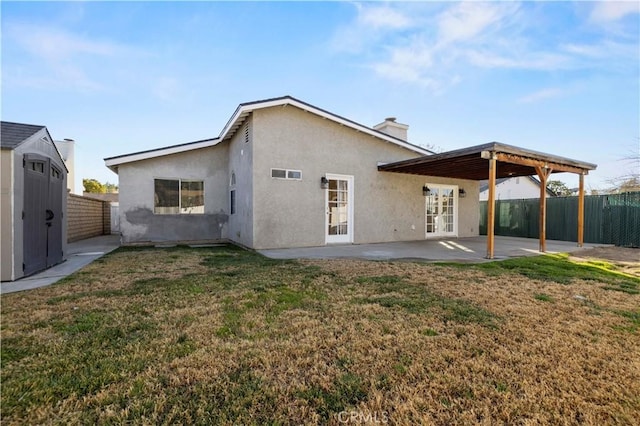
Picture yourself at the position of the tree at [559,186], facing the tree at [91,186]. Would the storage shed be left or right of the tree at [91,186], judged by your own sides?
left

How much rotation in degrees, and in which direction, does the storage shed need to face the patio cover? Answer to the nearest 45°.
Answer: approximately 45° to its left

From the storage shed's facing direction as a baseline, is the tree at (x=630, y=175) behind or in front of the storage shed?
in front

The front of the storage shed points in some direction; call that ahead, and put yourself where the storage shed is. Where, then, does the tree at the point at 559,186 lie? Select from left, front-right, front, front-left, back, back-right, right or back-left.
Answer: front-left

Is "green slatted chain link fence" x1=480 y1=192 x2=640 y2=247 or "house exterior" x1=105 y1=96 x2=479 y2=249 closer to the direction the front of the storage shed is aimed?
the green slatted chain link fence

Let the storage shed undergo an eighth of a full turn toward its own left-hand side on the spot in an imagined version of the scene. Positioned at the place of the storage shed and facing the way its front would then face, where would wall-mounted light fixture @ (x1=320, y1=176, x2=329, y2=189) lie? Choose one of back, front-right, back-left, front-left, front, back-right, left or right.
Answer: front

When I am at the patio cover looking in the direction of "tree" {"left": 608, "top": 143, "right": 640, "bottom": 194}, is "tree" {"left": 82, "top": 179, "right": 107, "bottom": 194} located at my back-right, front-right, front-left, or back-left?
back-left

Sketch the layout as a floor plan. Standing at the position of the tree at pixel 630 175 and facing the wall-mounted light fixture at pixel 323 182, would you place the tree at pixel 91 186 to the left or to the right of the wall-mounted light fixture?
right

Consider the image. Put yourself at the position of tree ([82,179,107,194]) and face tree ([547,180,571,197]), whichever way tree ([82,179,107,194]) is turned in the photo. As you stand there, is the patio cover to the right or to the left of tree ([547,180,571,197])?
right

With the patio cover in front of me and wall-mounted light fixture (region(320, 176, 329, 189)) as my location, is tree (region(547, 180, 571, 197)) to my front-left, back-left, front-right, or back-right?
front-left

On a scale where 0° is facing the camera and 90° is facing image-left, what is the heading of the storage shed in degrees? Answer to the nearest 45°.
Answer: approximately 315°

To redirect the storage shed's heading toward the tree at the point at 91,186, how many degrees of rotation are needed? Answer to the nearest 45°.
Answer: approximately 135° to its left

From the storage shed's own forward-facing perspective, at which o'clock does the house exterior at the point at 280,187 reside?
The house exterior is roughly at 10 o'clock from the storage shed.
